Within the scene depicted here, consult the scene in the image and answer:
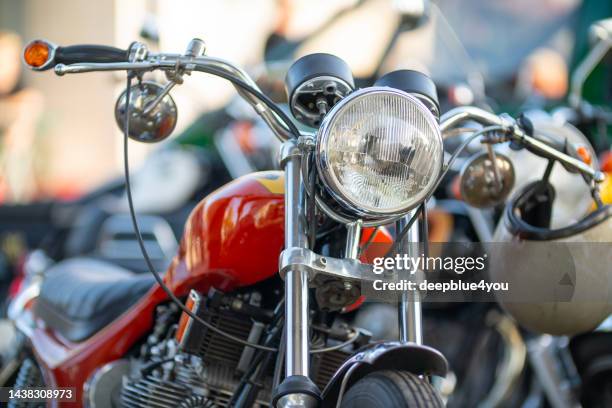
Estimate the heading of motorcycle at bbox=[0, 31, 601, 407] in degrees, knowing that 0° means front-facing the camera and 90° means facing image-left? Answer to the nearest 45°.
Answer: approximately 315°

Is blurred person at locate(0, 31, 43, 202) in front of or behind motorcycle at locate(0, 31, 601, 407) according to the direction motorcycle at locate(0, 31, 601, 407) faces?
behind
